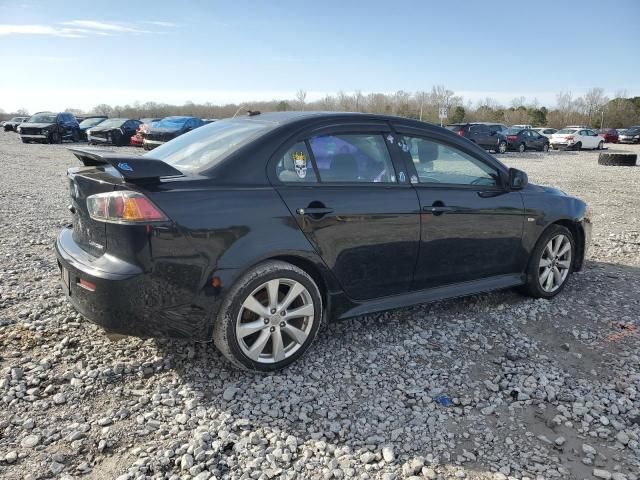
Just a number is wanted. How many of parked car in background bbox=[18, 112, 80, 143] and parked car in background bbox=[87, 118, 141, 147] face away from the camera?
0

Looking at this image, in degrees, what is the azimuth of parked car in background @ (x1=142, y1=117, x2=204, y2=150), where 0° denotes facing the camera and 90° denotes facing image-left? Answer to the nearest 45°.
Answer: approximately 45°

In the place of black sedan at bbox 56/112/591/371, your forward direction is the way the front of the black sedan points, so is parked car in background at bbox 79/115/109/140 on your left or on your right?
on your left

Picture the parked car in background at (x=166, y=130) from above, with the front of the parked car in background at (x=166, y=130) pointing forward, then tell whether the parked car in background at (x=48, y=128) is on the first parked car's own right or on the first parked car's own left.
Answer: on the first parked car's own right

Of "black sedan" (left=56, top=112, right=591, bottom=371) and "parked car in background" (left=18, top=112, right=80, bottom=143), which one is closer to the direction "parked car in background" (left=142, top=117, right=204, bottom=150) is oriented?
the black sedan

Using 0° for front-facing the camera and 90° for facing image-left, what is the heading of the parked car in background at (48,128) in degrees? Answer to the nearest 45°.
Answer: approximately 45°

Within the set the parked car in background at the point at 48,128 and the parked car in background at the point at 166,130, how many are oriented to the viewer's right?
0

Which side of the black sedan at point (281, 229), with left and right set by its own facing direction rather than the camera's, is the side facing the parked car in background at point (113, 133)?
left

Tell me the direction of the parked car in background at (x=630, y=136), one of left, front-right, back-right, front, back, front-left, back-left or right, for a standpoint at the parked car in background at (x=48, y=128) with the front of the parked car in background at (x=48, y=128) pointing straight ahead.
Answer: back-left

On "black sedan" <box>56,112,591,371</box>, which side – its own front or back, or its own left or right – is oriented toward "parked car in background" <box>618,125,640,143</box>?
front

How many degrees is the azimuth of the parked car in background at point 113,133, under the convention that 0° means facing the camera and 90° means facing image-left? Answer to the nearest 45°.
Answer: approximately 45°

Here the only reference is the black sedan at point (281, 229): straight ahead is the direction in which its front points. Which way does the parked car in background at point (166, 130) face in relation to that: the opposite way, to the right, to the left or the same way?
the opposite way
